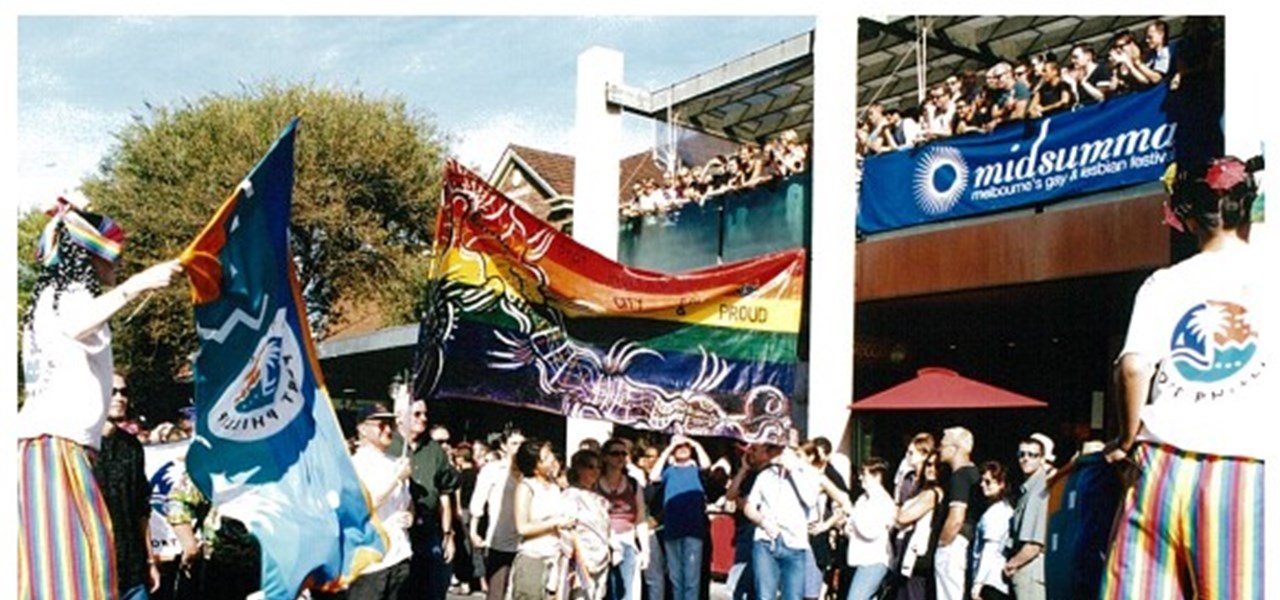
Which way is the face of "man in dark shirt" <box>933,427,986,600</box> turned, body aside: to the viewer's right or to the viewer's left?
to the viewer's left

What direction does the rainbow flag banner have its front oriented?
toward the camera

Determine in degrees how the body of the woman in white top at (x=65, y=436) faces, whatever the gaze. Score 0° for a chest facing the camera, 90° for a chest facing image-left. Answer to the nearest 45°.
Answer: approximately 225°

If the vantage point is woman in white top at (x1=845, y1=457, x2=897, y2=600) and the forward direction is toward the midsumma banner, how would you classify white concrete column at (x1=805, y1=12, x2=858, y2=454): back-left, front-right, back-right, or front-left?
front-left

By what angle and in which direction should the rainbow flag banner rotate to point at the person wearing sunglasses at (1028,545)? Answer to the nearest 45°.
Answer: approximately 45° to its left

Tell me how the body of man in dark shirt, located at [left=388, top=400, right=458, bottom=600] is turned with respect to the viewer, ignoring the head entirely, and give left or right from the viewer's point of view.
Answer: facing the viewer and to the left of the viewer

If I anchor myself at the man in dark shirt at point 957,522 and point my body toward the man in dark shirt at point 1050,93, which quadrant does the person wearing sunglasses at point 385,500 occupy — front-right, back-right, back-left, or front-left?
back-left

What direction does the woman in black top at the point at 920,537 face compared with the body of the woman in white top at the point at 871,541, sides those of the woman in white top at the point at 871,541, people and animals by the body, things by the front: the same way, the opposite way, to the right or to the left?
the same way

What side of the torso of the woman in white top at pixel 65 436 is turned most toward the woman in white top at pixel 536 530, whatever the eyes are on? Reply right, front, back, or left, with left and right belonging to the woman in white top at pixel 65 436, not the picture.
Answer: front

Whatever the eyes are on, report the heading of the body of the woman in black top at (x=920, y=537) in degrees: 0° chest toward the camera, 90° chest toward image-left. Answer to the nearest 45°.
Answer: approximately 45°

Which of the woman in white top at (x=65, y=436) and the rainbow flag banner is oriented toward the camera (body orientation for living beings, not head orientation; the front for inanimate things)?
the rainbow flag banner

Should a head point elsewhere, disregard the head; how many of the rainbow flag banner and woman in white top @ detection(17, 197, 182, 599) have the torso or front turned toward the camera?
1

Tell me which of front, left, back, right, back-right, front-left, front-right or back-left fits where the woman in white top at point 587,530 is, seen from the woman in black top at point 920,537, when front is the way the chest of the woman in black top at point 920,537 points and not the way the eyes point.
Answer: front-right
